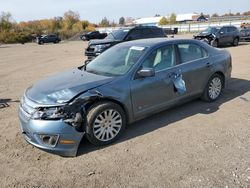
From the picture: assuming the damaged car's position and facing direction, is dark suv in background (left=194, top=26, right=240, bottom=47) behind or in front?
behind

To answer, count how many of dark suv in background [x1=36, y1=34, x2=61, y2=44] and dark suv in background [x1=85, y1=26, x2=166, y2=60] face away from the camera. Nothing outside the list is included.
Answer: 0

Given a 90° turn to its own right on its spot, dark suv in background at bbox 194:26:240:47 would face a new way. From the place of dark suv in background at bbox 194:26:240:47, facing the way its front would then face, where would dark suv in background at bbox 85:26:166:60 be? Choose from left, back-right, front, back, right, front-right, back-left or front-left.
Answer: left

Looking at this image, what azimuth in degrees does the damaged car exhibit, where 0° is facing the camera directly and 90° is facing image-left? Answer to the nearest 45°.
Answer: approximately 45°

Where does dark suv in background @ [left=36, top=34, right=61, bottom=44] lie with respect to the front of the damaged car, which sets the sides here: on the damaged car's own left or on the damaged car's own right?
on the damaged car's own right

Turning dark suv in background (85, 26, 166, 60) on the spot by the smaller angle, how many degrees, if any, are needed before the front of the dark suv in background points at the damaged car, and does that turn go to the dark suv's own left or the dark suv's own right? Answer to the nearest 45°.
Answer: approximately 45° to the dark suv's own left

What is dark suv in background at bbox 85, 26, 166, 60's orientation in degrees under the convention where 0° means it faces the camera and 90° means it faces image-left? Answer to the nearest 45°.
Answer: approximately 45°

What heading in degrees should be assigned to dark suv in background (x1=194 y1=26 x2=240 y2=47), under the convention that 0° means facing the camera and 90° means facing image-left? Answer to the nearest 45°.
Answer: approximately 45°

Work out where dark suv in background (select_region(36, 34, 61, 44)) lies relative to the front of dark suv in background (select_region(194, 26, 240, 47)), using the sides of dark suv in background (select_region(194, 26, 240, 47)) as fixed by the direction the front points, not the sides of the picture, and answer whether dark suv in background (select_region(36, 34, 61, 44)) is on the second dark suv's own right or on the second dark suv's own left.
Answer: on the second dark suv's own right

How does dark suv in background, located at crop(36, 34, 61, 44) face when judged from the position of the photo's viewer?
facing the viewer and to the left of the viewer

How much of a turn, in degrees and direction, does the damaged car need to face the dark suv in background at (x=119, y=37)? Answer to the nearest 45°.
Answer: approximately 135° to its right
